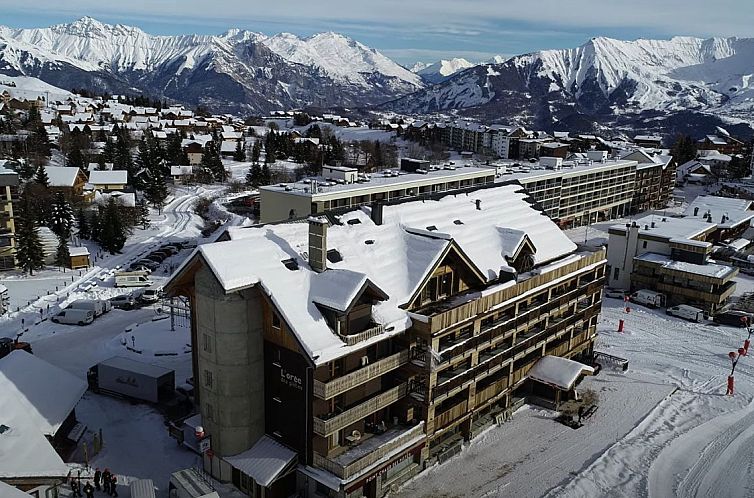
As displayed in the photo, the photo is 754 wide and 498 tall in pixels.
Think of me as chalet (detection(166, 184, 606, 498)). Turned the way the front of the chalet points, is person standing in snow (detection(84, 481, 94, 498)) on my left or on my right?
on my right

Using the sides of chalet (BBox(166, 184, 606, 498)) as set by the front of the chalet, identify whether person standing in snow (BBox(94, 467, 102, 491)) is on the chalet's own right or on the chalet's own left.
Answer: on the chalet's own right

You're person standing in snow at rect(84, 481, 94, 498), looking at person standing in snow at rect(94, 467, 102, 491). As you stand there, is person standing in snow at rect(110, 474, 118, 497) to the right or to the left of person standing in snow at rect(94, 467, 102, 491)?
right

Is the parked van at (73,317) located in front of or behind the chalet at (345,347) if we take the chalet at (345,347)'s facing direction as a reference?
behind
